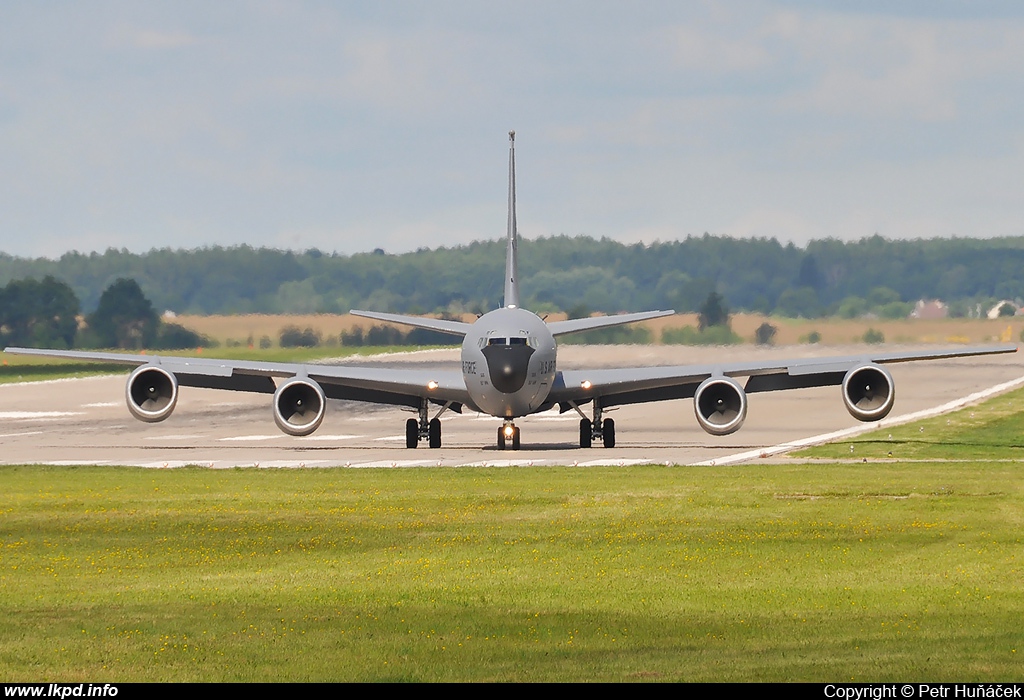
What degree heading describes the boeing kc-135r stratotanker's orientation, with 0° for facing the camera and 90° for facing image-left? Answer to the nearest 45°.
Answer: approximately 0°
